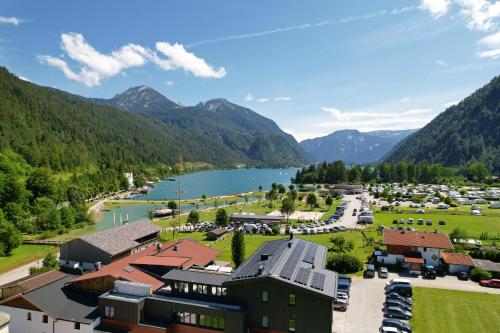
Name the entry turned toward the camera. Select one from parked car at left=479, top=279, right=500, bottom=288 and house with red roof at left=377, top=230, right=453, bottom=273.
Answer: the house with red roof

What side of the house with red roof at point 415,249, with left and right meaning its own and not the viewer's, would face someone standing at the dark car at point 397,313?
front

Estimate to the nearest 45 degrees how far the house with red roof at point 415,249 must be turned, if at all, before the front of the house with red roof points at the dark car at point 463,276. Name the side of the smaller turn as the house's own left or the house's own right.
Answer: approximately 45° to the house's own left

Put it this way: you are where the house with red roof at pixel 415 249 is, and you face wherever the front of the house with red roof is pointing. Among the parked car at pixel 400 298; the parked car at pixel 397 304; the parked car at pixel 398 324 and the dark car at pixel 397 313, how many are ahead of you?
4

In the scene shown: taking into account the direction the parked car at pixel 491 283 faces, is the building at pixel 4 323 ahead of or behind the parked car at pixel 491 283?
ahead

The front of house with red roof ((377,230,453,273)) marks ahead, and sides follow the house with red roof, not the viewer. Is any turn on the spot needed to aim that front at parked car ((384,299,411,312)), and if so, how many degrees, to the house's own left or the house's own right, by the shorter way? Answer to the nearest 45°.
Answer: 0° — it already faces it

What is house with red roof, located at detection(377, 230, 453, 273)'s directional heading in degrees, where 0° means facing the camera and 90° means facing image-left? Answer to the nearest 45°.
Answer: approximately 0°

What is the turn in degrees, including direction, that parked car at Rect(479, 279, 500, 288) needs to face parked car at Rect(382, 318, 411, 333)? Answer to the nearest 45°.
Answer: approximately 90° to its left

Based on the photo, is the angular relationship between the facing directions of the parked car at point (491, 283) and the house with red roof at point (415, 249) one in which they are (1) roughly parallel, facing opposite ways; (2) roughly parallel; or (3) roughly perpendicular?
roughly perpendicular

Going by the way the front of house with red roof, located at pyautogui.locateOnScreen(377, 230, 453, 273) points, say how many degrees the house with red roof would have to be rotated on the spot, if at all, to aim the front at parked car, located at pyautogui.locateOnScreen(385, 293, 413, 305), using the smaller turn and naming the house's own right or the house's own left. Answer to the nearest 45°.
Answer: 0° — it already faces it

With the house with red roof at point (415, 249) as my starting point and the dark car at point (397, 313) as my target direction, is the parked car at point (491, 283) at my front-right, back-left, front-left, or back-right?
front-left

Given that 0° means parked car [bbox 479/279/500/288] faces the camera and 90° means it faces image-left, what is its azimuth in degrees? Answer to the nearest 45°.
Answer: approximately 90°

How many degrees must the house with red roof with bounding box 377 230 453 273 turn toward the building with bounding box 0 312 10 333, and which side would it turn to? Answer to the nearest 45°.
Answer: approximately 45° to its right

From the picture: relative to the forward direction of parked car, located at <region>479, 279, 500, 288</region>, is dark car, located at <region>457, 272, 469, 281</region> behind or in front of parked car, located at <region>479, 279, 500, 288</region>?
in front

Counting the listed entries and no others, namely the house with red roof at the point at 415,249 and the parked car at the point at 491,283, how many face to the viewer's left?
1
